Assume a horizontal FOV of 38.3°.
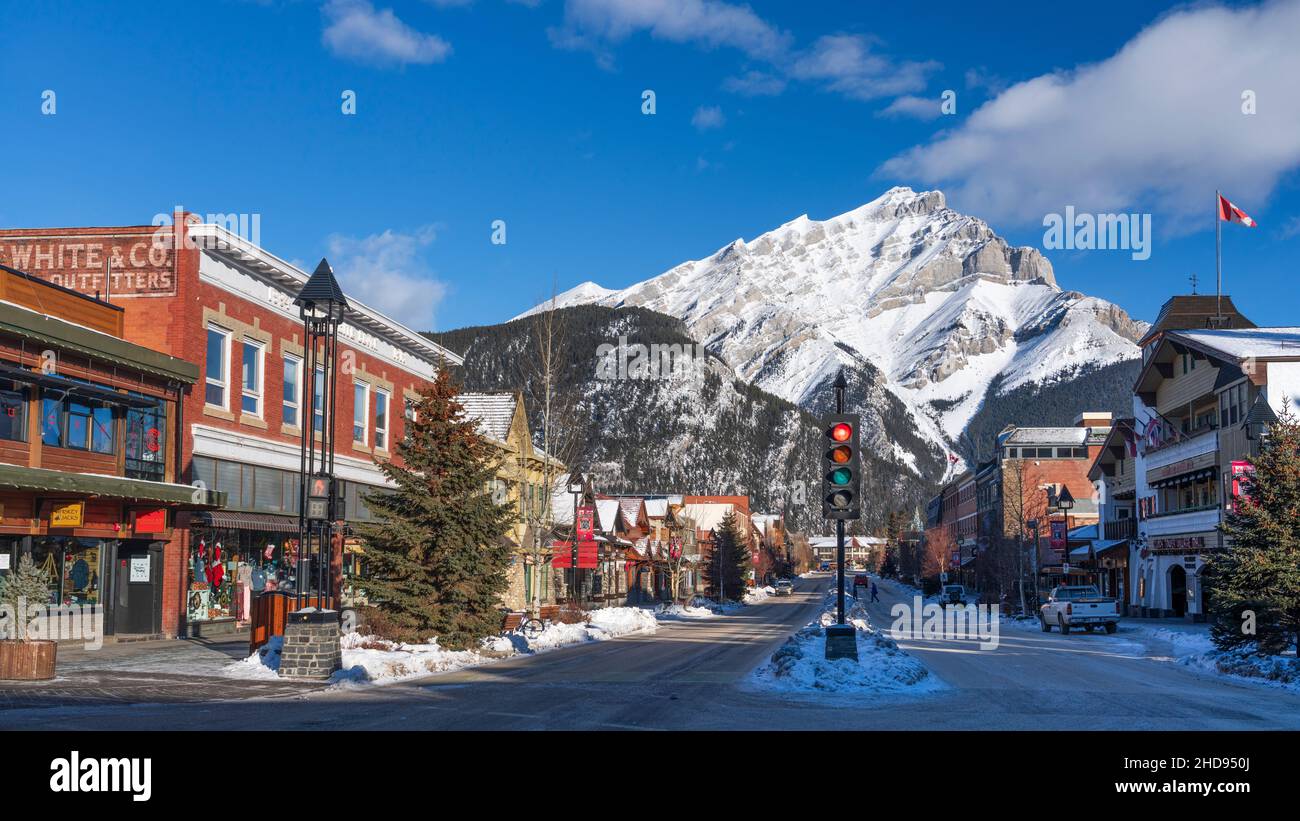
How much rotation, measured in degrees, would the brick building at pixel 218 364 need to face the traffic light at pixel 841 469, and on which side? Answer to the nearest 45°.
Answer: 0° — it already faces it

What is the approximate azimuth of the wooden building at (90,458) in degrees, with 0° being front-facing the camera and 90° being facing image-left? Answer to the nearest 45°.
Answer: approximately 315°

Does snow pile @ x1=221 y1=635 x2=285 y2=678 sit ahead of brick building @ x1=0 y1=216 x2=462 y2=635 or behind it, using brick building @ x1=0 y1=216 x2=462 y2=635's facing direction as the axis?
ahead

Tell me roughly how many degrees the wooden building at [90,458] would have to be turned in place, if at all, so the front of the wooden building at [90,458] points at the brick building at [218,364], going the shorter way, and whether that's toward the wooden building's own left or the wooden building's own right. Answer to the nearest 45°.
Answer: approximately 90° to the wooden building's own left

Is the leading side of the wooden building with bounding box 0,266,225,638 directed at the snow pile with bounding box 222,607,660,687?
yes

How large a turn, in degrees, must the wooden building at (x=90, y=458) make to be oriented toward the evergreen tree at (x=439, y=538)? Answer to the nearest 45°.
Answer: approximately 45° to its left

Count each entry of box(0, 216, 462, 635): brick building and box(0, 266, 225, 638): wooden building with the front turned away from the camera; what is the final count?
0

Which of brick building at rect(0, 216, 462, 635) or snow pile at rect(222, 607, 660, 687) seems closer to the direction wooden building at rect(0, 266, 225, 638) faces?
the snow pile

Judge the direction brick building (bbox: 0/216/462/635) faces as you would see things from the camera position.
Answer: facing the viewer and to the right of the viewer
